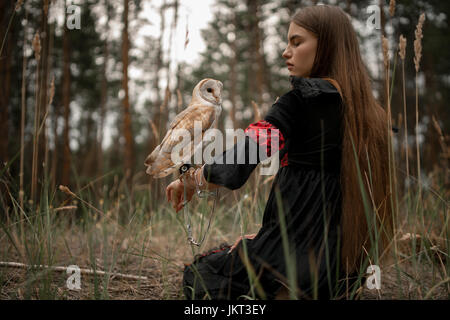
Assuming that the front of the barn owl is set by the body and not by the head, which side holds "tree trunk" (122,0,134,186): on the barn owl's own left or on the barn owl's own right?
on the barn owl's own left

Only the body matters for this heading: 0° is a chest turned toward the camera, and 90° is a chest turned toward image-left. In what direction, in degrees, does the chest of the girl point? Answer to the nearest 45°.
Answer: approximately 90°

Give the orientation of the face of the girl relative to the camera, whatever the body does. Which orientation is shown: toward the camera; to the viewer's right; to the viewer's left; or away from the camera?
to the viewer's left
